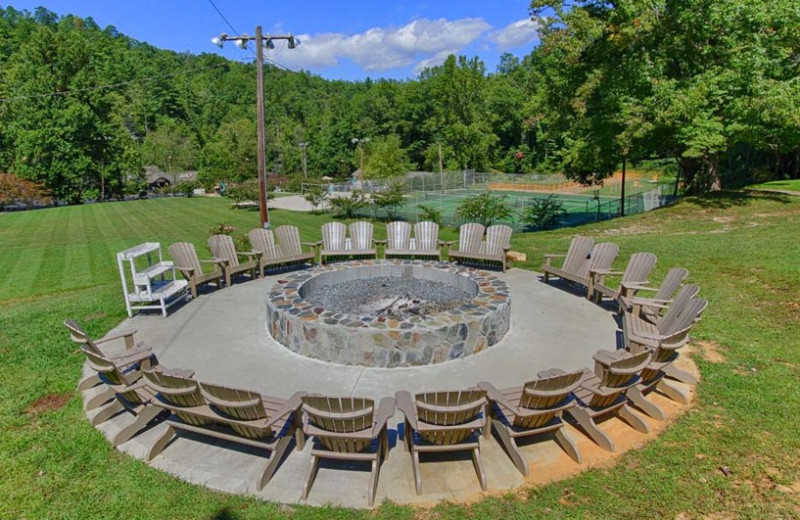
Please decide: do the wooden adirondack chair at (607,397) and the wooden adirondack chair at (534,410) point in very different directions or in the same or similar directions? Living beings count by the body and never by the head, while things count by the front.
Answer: same or similar directions

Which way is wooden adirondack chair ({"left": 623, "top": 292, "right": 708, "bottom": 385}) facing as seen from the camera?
to the viewer's left

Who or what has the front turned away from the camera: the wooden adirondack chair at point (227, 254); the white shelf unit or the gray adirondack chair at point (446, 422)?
the gray adirondack chair

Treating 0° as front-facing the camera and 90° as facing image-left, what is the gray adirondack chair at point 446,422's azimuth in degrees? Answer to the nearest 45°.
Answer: approximately 180°

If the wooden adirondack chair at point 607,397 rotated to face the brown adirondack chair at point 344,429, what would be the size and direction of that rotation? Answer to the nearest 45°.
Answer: approximately 90° to its left

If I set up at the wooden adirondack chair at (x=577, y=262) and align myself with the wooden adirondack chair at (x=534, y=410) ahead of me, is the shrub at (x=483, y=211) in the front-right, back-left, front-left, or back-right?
back-right

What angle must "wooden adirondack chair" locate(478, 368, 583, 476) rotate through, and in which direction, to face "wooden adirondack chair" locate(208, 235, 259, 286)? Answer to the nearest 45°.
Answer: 0° — it already faces it

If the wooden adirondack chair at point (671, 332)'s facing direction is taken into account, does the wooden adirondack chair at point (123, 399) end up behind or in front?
in front

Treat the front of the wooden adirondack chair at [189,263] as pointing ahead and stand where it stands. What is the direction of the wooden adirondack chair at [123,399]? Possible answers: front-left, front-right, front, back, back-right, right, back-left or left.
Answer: front-right

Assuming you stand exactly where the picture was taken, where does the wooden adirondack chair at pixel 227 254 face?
facing the viewer and to the right of the viewer

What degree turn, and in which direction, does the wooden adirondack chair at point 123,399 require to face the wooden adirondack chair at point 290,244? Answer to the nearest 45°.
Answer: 0° — it already faces it

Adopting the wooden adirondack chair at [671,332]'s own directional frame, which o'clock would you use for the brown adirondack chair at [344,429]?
The brown adirondack chair is roughly at 10 o'clock from the wooden adirondack chair.

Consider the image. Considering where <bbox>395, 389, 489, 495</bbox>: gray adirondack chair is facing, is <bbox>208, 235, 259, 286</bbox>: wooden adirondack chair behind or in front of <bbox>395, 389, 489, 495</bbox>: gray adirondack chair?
in front

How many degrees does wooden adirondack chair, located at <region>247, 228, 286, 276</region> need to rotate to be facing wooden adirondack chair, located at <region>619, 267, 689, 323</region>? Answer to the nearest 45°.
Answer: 0° — it already faces it

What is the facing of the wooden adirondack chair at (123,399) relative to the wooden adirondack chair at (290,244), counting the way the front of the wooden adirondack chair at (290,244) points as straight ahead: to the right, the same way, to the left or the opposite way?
to the left

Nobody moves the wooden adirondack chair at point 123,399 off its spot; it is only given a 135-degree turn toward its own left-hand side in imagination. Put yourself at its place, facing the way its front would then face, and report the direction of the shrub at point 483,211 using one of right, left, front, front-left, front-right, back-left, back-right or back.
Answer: back-right
